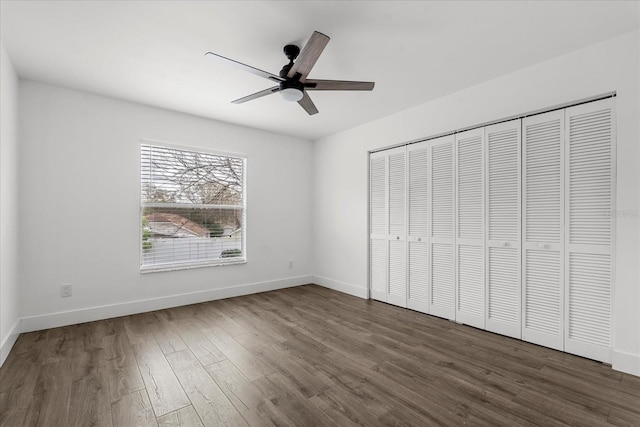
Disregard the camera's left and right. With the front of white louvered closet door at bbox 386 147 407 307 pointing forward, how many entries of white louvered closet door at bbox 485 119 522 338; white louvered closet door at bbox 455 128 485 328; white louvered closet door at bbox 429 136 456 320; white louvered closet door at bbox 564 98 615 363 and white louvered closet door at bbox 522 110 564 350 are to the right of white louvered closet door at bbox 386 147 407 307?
0

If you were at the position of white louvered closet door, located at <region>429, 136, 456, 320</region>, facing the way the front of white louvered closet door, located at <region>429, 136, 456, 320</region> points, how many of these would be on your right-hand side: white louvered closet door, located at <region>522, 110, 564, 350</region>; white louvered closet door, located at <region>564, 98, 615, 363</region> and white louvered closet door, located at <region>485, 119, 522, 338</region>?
0

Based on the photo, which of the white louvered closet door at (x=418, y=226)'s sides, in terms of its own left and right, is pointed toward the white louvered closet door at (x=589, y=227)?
left

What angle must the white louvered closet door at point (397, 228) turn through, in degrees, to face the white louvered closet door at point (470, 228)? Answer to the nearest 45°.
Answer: approximately 90° to its left

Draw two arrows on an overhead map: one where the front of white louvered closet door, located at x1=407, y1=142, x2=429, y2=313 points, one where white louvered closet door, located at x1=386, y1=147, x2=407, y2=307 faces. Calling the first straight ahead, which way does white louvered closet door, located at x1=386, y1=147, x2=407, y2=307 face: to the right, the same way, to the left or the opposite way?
the same way

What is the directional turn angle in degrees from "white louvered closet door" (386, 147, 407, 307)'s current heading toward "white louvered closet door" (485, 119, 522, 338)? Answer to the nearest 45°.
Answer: approximately 90° to its left

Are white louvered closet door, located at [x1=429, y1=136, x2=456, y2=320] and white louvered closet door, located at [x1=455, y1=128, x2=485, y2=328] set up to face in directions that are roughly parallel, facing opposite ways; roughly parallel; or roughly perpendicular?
roughly parallel

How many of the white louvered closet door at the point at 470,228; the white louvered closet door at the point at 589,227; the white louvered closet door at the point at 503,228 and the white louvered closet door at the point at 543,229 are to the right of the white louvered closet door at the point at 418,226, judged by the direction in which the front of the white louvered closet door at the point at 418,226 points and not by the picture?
0

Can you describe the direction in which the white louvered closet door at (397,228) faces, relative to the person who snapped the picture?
facing the viewer and to the left of the viewer

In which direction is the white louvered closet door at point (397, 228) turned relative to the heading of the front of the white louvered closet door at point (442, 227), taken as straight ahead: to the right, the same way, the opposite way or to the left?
the same way

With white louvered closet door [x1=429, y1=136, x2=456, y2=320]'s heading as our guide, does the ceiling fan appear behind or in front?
in front

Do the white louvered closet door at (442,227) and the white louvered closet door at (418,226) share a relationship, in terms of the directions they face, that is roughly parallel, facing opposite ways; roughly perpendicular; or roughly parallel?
roughly parallel

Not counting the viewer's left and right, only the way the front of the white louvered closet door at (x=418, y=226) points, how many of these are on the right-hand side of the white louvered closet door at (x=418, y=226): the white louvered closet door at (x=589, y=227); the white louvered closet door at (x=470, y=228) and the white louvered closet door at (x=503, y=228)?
0

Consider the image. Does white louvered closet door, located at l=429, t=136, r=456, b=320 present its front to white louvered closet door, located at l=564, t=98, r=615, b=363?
no

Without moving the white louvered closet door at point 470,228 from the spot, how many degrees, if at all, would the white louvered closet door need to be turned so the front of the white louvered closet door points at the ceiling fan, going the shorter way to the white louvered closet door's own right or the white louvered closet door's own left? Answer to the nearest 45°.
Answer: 0° — it already faces it
